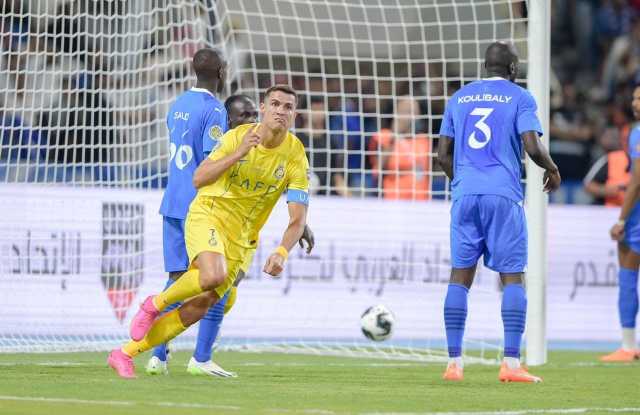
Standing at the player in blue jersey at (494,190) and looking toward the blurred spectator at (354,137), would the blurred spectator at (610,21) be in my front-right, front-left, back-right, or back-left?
front-right

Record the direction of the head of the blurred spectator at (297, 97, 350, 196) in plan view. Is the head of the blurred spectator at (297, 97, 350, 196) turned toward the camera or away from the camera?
toward the camera

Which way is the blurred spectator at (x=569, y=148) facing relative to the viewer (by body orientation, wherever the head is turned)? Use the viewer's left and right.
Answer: facing the viewer

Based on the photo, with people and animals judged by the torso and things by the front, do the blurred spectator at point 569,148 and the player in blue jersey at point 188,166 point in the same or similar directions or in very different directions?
very different directions

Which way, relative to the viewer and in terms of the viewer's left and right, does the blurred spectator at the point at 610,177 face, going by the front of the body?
facing the viewer and to the left of the viewer

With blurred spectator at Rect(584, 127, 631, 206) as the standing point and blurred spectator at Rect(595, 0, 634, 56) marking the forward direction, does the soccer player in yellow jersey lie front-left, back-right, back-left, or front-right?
back-left

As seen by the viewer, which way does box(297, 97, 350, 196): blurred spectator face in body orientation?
toward the camera

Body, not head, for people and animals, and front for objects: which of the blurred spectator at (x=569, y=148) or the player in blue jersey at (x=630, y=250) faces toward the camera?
the blurred spectator

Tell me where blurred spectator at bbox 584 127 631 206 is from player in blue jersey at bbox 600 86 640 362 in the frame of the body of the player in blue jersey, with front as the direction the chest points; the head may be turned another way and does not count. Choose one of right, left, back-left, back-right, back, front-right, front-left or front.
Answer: right

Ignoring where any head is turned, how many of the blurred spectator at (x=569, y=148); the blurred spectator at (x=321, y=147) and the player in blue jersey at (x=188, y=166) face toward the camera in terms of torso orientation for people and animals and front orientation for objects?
2

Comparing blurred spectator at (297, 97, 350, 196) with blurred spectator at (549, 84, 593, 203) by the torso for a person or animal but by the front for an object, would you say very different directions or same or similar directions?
same or similar directions

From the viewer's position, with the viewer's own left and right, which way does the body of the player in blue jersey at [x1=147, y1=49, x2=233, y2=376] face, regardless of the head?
facing away from the viewer and to the right of the viewer

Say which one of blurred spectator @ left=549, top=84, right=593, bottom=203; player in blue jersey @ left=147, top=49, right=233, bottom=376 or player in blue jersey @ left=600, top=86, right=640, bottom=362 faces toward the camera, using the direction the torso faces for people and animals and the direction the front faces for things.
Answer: the blurred spectator

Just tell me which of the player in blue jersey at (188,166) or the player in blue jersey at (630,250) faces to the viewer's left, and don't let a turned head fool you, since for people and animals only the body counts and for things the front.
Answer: the player in blue jersey at (630,250)
